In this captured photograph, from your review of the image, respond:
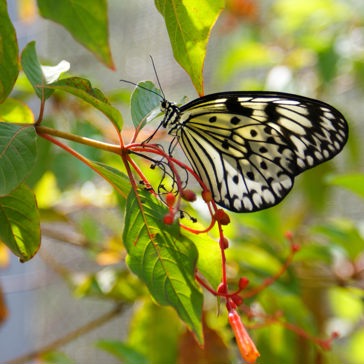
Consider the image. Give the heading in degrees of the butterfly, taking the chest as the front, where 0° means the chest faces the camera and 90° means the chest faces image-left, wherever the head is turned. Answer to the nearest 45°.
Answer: approximately 90°
